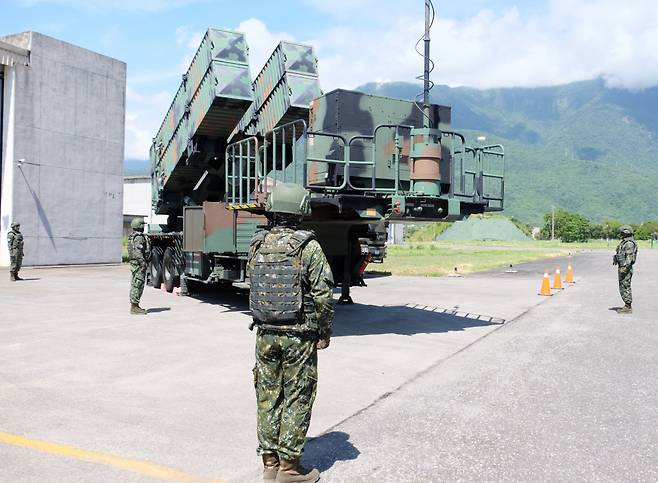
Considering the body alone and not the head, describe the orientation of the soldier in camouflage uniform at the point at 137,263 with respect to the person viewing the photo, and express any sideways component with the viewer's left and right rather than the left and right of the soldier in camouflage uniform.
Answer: facing to the right of the viewer

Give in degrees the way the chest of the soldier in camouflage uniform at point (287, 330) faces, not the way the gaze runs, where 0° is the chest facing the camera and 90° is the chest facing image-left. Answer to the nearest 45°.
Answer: approximately 225°

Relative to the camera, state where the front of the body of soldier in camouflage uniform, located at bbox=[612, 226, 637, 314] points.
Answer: to the viewer's left

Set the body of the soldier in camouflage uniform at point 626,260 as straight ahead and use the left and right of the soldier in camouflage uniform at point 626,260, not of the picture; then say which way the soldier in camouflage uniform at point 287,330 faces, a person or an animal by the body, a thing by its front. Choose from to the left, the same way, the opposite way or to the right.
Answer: to the right

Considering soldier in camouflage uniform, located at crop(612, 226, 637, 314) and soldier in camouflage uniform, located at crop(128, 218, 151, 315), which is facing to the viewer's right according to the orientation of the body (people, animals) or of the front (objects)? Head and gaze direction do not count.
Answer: soldier in camouflage uniform, located at crop(128, 218, 151, 315)

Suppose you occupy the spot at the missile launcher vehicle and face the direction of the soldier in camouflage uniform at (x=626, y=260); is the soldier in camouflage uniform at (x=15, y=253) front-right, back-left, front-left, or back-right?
back-left

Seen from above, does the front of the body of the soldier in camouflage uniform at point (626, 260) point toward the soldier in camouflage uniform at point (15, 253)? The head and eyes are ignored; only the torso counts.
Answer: yes

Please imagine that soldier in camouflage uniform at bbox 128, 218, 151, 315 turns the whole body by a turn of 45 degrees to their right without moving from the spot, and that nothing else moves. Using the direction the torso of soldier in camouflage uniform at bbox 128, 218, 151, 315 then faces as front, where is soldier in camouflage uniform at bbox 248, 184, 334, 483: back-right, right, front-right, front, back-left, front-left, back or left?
front-right
